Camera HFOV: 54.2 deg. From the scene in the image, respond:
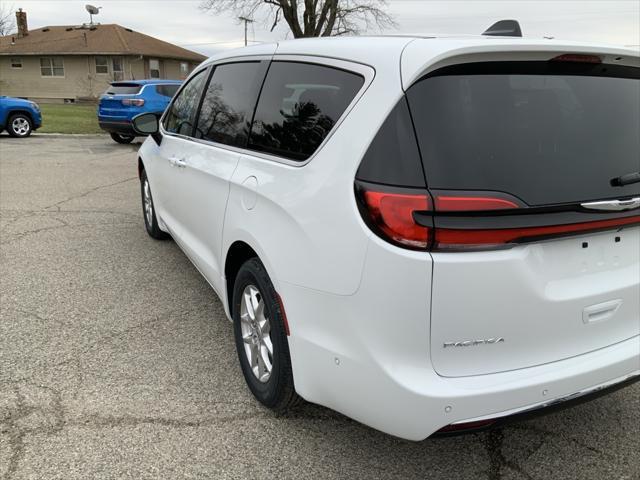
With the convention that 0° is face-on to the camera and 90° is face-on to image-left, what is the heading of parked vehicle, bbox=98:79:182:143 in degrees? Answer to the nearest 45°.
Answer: approximately 225°

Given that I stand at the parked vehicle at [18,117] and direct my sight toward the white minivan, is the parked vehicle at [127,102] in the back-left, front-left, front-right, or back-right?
front-left

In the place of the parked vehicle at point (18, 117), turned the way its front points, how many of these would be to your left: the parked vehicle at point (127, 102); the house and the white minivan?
1

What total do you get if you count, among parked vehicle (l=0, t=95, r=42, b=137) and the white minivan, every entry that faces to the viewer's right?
1

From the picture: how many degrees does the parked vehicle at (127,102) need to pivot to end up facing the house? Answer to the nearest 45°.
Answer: approximately 45° to its left

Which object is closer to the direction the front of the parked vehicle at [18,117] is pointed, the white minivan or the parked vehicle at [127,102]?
the parked vehicle

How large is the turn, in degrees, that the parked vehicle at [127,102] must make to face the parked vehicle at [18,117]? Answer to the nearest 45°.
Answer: approximately 90° to its left

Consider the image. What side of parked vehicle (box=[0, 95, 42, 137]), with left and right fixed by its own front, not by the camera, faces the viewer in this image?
right

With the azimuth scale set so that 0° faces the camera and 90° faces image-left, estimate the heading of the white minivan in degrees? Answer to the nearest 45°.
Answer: approximately 135°

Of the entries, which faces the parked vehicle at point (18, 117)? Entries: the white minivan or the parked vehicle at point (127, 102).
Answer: the white minivan

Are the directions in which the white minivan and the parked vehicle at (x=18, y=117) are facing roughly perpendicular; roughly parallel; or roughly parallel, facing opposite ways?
roughly perpendicular

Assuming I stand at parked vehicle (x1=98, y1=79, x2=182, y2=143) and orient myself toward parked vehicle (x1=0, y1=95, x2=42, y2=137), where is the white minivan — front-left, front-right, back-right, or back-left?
back-left
